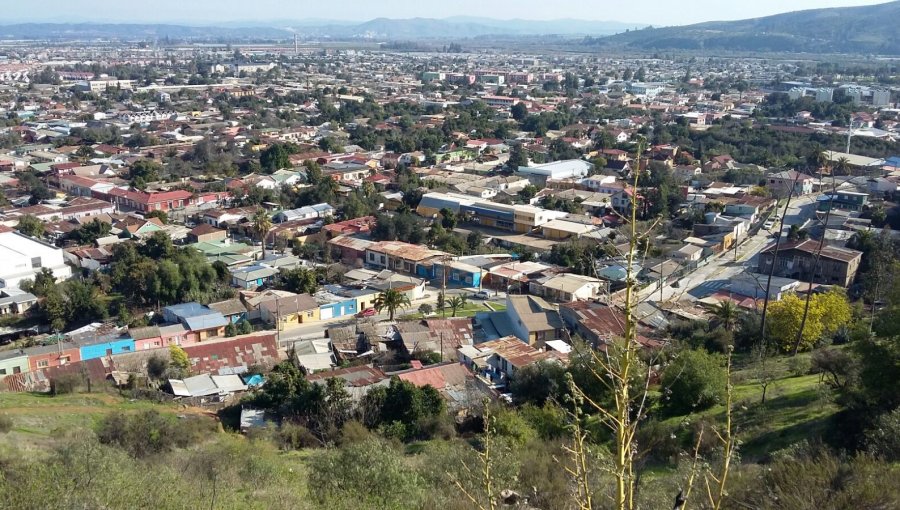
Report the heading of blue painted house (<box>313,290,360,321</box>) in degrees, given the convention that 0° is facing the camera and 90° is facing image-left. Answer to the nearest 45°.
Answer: approximately 315°

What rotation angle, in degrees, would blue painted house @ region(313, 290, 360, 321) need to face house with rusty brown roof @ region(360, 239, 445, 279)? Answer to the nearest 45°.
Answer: approximately 90° to its left

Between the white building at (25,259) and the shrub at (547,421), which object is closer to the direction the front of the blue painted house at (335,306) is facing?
the shrub

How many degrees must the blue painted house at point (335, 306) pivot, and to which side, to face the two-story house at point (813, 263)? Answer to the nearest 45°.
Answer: approximately 45° to its left

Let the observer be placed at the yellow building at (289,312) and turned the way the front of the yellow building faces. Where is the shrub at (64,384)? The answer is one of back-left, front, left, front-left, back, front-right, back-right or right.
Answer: right

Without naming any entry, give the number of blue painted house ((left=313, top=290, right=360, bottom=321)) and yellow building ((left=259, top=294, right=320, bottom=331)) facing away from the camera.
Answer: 0

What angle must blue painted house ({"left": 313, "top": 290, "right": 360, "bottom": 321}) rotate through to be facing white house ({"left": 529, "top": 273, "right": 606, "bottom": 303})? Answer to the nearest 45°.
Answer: approximately 45° to its left

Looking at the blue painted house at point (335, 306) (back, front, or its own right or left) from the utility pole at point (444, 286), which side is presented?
left

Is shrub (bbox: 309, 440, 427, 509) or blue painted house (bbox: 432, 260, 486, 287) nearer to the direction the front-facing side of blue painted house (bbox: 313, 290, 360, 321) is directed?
the shrub

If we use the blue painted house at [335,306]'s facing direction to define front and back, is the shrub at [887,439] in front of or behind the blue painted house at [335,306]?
in front

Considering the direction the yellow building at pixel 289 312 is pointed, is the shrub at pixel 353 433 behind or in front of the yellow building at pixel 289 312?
in front

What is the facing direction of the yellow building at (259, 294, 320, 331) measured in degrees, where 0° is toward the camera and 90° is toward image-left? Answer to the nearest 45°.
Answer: approximately 315°

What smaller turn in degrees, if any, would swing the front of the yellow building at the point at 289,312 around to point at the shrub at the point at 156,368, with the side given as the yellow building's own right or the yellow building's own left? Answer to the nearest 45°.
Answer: approximately 90° to the yellow building's own right
